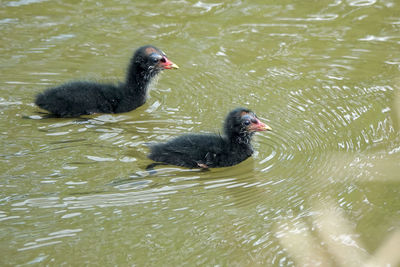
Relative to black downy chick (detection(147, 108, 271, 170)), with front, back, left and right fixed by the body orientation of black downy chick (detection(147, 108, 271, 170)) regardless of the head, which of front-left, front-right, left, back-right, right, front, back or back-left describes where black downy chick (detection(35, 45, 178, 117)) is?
back-left

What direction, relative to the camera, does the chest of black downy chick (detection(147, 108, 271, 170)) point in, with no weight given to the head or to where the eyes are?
to the viewer's right

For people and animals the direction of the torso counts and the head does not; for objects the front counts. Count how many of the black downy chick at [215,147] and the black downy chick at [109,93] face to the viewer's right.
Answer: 2

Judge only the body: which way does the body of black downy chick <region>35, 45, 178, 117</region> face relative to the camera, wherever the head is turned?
to the viewer's right

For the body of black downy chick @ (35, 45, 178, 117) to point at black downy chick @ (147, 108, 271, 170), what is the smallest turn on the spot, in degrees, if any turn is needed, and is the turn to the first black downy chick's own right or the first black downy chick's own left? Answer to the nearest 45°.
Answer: approximately 45° to the first black downy chick's own right
